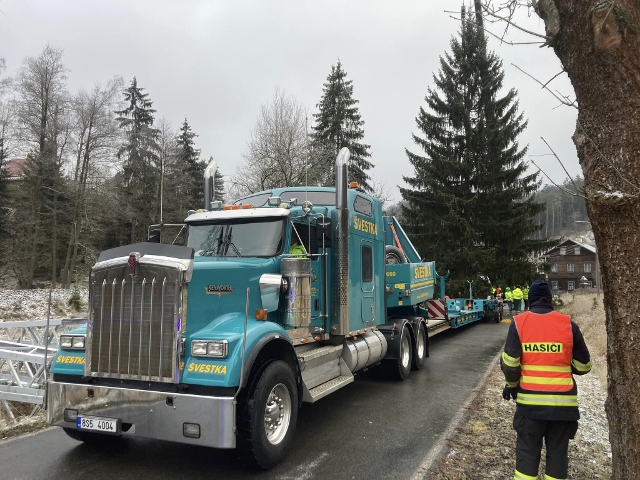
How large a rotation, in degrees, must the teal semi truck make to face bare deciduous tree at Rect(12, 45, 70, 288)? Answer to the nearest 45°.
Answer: approximately 90° to its right

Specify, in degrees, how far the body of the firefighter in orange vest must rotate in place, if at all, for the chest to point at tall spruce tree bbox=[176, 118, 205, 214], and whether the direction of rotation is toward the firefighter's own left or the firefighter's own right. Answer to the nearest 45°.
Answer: approximately 45° to the firefighter's own left

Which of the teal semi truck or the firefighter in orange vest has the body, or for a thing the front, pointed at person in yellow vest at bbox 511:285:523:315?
the firefighter in orange vest

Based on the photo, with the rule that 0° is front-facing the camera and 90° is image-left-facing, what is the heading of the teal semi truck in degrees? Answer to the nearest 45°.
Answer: approximately 45°

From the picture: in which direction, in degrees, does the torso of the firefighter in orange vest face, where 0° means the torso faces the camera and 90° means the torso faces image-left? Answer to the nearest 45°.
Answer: approximately 180°

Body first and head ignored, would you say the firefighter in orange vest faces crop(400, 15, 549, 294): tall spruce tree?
yes

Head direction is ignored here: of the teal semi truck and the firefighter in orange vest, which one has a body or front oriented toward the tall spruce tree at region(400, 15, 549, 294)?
the firefighter in orange vest

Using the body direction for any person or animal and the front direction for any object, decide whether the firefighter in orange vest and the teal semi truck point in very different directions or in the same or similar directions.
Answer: very different directions

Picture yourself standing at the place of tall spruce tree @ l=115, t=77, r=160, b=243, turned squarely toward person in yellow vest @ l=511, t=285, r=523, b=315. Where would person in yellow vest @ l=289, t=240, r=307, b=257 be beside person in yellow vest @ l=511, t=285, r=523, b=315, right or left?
right

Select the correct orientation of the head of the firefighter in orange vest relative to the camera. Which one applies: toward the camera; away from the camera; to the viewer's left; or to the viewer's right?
away from the camera
